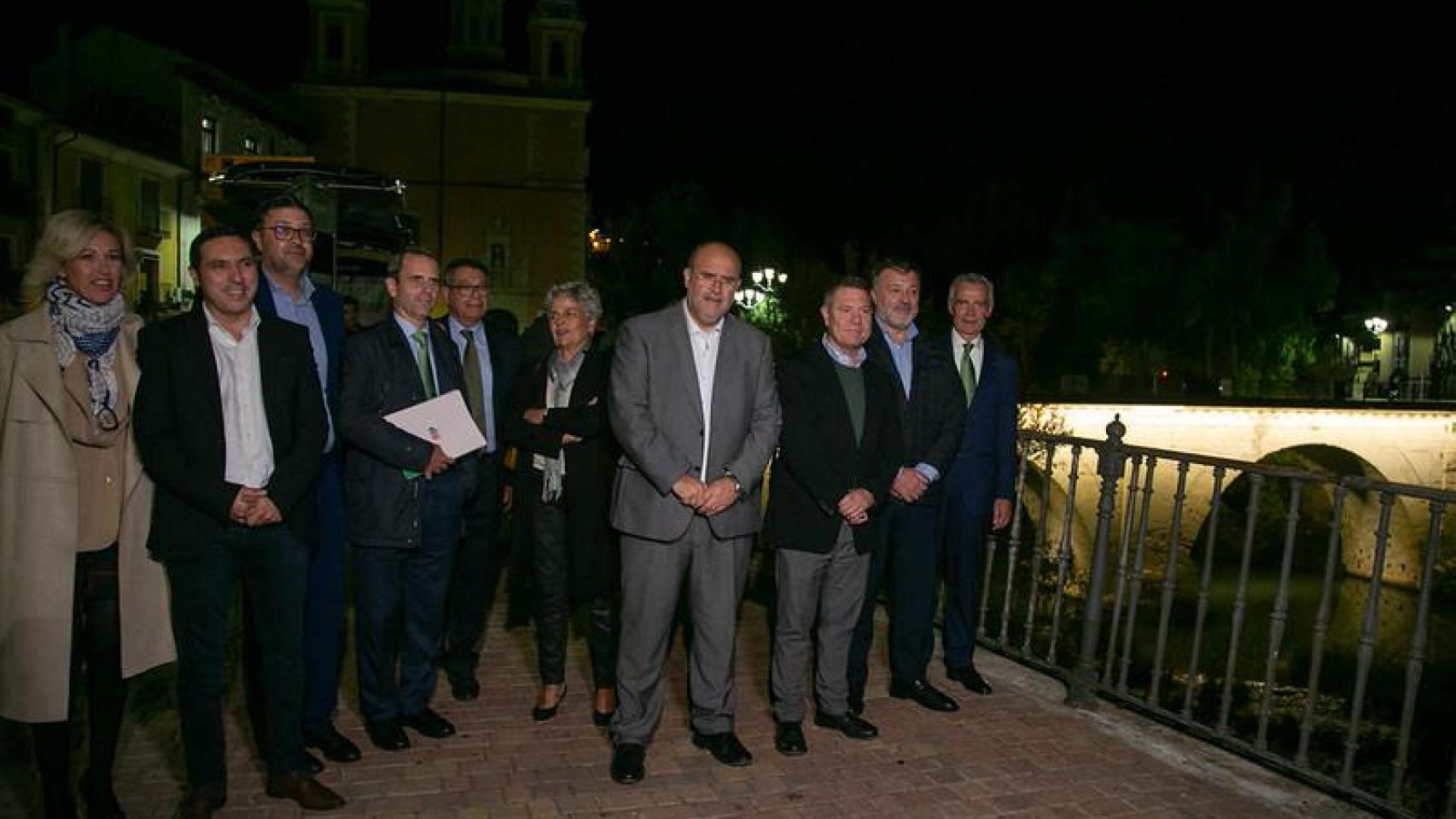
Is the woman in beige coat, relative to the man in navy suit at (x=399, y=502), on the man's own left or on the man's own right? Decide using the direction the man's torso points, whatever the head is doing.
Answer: on the man's own right

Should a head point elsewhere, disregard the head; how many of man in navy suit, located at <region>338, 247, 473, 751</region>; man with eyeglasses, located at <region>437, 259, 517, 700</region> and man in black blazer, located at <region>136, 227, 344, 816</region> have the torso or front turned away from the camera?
0

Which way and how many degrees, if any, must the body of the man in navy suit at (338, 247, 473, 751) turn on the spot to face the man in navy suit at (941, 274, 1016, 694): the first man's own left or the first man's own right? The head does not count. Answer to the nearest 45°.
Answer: approximately 45° to the first man's own left

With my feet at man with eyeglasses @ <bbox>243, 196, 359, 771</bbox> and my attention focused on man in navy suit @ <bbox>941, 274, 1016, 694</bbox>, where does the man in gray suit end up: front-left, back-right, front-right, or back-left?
front-right

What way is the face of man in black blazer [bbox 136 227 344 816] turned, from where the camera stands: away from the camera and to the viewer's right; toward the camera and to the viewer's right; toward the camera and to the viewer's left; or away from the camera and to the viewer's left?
toward the camera and to the viewer's right

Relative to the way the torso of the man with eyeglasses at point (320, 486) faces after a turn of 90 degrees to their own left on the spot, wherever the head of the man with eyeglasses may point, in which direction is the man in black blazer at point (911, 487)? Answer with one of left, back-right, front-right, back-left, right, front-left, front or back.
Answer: front-right

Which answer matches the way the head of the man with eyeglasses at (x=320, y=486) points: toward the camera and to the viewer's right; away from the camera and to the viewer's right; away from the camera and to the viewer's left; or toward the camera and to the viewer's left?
toward the camera and to the viewer's right

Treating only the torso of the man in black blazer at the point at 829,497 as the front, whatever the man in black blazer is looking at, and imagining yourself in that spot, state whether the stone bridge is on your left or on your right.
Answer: on your left

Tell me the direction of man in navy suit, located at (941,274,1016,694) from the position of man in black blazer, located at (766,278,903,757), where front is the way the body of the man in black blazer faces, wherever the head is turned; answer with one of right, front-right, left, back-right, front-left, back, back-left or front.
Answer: left

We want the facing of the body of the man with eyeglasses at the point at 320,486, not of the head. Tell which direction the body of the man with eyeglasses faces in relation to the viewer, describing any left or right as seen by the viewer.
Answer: facing the viewer and to the right of the viewer

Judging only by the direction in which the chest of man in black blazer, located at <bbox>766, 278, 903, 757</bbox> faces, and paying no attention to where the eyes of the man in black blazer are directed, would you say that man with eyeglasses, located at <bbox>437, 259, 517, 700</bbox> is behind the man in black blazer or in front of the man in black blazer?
behind

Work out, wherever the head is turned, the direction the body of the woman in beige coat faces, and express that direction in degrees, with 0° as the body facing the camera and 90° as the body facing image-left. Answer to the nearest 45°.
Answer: approximately 315°

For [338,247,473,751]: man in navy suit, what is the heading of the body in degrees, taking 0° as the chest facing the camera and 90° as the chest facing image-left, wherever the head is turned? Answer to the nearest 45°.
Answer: approximately 315°

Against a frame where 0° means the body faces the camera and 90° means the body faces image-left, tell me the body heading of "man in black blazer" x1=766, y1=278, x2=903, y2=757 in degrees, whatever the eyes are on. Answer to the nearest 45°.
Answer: approximately 315°

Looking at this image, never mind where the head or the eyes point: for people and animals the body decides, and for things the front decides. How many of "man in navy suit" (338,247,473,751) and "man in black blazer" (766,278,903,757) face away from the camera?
0

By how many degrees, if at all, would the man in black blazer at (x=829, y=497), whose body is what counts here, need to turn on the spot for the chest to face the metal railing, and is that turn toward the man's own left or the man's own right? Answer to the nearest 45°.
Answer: approximately 90° to the man's own left

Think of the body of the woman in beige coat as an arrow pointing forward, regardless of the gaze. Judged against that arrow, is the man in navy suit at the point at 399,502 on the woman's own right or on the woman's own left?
on the woman's own left

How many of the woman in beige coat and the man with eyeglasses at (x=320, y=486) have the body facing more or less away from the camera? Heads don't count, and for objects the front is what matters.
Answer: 0

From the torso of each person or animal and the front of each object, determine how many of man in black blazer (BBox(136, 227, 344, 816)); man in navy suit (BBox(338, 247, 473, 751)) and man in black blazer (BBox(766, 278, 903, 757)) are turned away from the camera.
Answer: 0
